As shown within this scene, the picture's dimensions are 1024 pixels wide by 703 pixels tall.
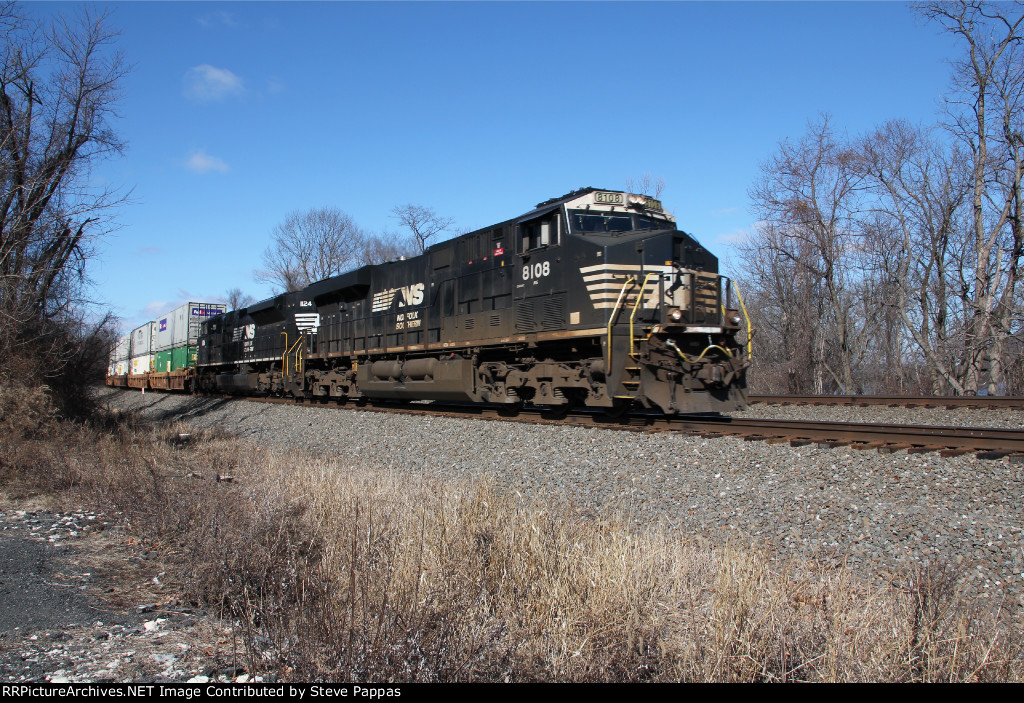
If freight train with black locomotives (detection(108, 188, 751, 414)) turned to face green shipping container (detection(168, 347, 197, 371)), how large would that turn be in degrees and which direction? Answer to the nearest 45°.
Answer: approximately 180°

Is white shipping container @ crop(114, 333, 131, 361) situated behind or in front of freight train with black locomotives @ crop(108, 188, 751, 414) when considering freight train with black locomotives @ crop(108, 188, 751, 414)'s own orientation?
behind

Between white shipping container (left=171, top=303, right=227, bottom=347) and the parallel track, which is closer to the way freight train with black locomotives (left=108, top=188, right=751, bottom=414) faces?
the parallel track

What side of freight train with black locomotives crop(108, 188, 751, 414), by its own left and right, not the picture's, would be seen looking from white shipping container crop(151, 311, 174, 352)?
back

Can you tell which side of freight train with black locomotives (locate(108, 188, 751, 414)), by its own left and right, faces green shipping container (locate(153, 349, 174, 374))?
back

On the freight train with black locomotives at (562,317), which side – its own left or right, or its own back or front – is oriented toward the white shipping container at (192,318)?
back

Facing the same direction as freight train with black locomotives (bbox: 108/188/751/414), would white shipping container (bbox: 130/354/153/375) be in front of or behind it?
behind

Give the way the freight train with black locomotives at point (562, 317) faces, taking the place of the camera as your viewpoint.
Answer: facing the viewer and to the right of the viewer
